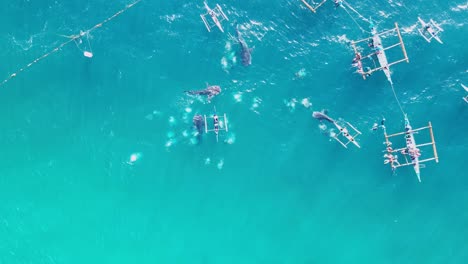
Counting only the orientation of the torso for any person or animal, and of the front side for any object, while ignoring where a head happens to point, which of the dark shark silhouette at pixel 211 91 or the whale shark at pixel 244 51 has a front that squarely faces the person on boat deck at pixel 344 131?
the dark shark silhouette

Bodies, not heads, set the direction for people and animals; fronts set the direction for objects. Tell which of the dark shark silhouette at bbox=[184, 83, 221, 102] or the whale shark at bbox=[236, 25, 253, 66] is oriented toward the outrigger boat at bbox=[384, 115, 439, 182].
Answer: the dark shark silhouette

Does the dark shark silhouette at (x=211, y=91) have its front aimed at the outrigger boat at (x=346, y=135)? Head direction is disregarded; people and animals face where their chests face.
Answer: yes

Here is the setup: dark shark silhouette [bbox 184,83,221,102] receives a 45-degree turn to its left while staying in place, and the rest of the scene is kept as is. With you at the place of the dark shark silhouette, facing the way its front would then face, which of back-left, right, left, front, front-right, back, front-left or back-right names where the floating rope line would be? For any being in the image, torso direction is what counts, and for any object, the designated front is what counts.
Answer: back-left

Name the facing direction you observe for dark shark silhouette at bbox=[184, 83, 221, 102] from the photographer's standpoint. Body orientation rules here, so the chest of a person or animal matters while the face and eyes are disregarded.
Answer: facing to the right of the viewer

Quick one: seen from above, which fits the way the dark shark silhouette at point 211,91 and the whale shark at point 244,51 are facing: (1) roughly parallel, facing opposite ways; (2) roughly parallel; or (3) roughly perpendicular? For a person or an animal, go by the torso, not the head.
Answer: roughly perpendicular
